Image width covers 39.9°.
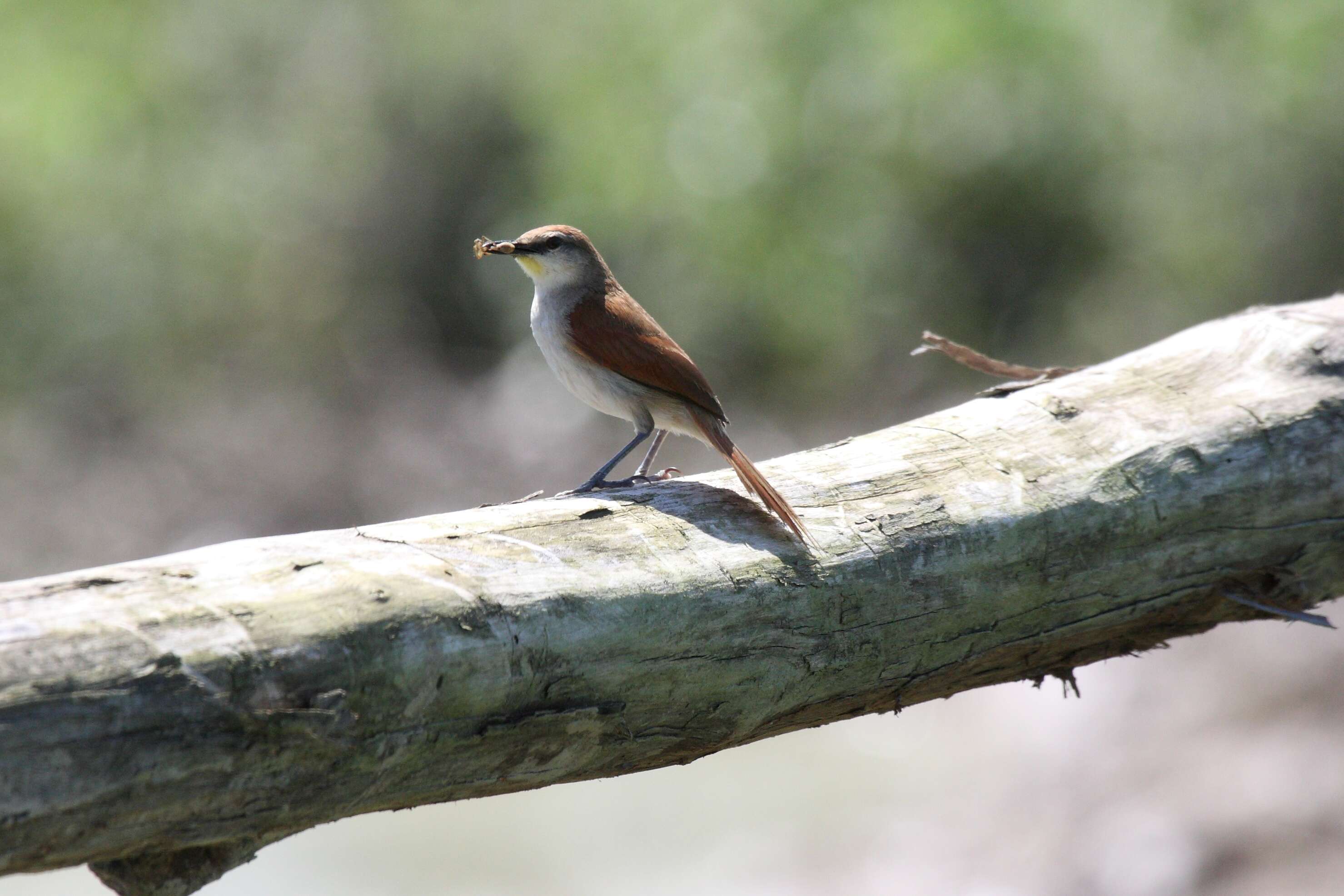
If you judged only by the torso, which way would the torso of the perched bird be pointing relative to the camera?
to the viewer's left
